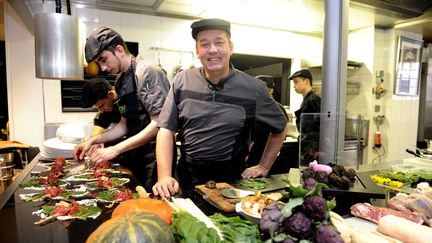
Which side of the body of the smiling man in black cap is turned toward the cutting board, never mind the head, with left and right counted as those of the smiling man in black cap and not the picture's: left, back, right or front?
front

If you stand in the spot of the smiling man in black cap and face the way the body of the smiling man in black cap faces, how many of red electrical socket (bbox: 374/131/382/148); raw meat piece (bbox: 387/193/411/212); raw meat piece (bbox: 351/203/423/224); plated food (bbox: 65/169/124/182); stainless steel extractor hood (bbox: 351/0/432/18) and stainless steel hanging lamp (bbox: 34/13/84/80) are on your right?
2

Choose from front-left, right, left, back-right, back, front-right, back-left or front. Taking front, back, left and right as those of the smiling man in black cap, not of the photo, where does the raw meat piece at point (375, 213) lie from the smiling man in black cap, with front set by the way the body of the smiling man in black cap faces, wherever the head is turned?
front-left

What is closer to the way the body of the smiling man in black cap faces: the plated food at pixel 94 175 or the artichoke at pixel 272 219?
the artichoke

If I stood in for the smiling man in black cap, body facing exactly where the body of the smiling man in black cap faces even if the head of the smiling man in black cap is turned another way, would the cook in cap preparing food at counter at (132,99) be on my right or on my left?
on my right

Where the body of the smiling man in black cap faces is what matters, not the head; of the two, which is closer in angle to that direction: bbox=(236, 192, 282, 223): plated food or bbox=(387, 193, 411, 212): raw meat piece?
the plated food

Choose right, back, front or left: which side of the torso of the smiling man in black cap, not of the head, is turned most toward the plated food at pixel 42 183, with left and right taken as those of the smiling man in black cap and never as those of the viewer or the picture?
right

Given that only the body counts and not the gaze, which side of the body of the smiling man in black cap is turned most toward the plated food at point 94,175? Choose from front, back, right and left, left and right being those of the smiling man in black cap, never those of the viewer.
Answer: right

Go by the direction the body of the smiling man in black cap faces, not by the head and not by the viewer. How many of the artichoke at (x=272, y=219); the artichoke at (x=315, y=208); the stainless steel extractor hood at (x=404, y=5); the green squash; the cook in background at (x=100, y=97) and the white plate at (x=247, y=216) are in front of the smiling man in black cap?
4

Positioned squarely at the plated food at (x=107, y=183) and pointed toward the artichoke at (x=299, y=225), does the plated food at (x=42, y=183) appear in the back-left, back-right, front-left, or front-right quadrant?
back-right

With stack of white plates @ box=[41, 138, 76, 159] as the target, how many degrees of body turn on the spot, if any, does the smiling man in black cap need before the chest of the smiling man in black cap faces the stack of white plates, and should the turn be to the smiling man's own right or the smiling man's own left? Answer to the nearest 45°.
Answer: approximately 90° to the smiling man's own right

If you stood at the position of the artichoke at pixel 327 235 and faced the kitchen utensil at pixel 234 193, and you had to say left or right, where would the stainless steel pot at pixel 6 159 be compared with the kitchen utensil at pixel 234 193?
left

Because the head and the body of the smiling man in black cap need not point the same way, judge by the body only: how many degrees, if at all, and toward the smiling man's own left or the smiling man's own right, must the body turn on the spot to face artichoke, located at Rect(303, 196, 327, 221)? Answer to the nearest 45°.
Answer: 0° — they already face it

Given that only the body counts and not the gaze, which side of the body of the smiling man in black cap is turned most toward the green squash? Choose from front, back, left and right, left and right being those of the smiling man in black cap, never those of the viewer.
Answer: front

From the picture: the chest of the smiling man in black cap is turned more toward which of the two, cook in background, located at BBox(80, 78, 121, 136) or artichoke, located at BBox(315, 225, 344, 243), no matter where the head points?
the artichoke

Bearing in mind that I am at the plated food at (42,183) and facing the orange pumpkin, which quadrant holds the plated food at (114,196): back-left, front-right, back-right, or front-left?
front-left

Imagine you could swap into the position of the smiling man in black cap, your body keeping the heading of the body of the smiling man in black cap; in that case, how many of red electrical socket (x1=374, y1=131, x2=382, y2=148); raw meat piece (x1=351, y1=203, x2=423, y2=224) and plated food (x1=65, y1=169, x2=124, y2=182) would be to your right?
1

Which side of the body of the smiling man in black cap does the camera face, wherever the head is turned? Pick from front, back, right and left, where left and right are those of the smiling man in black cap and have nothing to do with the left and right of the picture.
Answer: front

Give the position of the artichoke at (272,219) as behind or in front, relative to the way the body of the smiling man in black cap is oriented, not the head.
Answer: in front
